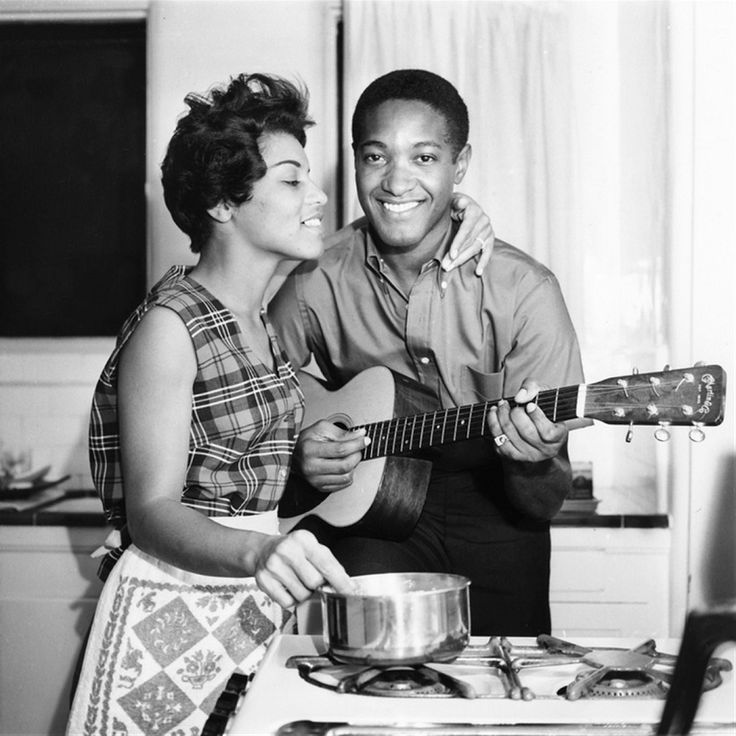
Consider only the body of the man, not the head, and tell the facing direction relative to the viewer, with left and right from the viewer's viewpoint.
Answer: facing the viewer

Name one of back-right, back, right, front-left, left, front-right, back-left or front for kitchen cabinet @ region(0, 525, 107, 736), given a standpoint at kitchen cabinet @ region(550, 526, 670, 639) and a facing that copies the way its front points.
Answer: right

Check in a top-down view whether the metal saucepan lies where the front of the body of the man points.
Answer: yes

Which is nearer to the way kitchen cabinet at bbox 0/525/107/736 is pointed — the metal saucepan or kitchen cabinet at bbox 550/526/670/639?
the metal saucepan

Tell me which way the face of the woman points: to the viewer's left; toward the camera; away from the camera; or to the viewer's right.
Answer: to the viewer's right

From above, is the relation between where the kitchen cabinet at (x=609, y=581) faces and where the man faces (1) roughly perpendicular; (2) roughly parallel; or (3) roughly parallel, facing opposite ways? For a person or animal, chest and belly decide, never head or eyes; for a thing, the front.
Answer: roughly parallel

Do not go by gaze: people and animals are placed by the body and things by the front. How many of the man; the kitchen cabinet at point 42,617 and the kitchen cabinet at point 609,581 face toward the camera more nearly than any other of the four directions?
3

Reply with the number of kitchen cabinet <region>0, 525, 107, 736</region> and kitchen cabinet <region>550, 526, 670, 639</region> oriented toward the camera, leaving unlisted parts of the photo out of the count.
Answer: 2

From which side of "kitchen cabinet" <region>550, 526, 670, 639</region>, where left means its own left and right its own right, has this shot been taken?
front

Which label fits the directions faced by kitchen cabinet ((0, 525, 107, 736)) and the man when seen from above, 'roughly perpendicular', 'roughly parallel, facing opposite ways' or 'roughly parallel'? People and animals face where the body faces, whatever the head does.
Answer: roughly parallel

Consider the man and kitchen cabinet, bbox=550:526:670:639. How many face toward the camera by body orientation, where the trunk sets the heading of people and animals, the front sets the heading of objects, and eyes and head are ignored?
2

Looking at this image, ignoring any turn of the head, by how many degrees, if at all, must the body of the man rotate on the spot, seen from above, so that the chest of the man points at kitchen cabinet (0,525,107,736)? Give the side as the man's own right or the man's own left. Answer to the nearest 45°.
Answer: approximately 135° to the man's own right

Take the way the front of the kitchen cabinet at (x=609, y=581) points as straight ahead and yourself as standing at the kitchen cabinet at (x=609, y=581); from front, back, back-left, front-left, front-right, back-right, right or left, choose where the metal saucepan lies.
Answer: front
